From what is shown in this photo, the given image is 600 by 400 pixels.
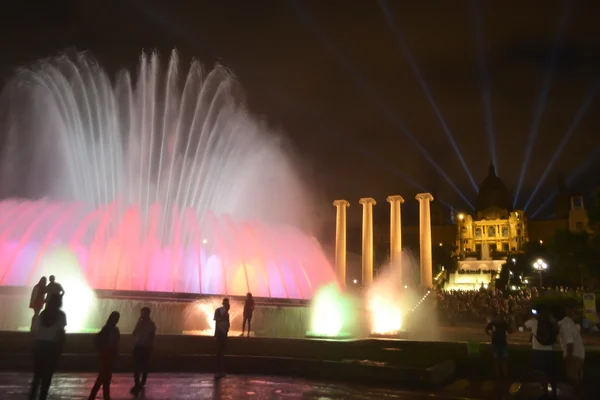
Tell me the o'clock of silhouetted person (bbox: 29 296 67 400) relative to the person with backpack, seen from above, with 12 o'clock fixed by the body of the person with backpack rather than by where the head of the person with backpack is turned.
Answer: The silhouetted person is roughly at 9 o'clock from the person with backpack.

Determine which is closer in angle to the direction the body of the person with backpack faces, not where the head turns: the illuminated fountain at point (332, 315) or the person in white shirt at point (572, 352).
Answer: the illuminated fountain

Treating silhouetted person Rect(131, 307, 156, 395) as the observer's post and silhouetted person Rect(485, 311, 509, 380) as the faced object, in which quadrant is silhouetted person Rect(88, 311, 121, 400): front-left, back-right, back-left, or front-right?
back-right

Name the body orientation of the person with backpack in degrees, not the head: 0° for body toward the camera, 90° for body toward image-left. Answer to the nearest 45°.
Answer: approximately 135°

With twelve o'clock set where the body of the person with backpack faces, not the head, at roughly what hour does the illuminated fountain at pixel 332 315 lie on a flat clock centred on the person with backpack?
The illuminated fountain is roughly at 12 o'clock from the person with backpack.

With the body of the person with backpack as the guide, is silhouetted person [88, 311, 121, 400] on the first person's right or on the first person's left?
on the first person's left

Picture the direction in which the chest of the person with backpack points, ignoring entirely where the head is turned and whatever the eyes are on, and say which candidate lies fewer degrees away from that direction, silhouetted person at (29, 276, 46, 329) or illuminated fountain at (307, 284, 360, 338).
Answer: the illuminated fountain

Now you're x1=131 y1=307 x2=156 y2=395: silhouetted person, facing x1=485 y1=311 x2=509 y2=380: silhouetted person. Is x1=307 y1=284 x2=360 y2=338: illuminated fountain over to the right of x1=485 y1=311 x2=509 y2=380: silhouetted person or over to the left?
left

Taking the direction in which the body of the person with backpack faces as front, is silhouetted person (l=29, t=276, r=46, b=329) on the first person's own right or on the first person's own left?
on the first person's own left

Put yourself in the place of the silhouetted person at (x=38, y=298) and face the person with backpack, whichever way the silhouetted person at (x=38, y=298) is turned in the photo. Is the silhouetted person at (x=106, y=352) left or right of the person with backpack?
right

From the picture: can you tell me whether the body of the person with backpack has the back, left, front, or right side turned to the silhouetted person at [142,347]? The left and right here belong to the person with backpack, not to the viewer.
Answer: left
